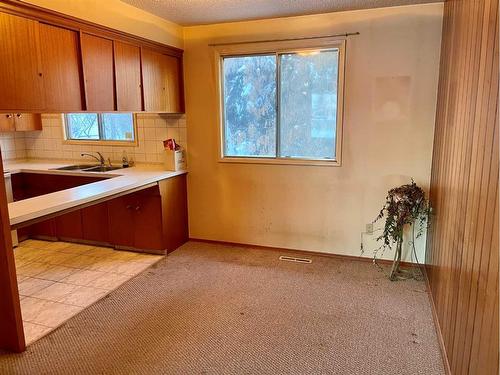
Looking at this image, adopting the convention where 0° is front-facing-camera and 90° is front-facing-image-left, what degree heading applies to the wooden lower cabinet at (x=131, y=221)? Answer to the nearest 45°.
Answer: approximately 45°

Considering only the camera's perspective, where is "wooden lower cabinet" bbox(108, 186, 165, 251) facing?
facing the viewer and to the left of the viewer

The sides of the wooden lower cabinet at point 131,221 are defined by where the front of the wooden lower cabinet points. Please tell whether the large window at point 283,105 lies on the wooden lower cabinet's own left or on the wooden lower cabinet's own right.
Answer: on the wooden lower cabinet's own left

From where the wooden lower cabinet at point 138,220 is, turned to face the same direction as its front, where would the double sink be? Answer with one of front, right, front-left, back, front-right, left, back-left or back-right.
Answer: right

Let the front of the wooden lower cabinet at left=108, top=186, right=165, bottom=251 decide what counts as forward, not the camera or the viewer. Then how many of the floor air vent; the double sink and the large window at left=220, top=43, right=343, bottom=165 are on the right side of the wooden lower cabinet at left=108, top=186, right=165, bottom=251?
1

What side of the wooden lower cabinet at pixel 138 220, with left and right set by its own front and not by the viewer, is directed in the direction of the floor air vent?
left

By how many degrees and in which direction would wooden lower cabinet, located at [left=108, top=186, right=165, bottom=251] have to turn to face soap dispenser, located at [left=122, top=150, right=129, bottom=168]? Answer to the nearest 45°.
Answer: approximately 135° to its right
